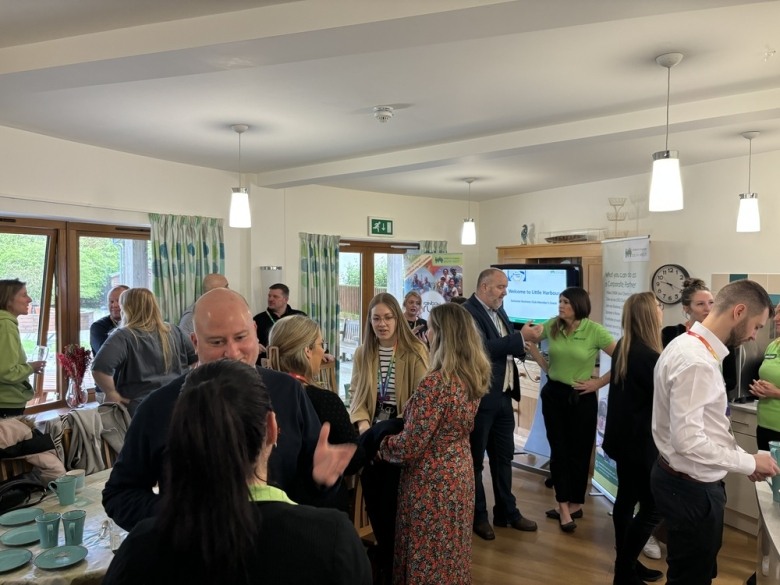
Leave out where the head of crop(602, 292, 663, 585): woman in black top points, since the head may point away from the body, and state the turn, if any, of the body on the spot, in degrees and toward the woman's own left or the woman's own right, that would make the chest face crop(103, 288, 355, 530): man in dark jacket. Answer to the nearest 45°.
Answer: approximately 180°

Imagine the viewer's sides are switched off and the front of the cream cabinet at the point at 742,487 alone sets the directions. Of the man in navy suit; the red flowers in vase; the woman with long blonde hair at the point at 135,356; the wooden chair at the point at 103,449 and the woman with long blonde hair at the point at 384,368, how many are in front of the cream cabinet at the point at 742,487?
5

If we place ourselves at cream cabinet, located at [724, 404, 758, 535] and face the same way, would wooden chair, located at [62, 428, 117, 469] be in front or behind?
in front

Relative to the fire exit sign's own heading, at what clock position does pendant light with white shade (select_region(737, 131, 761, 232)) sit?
The pendant light with white shade is roughly at 12 o'clock from the fire exit sign.

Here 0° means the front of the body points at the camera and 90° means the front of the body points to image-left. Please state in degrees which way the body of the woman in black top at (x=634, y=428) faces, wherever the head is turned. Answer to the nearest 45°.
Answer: approximately 225°

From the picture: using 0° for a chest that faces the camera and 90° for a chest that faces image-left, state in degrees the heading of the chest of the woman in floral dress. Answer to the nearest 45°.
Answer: approximately 135°

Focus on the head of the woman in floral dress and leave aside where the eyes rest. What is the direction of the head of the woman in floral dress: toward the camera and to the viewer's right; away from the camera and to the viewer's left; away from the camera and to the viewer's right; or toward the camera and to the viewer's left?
away from the camera and to the viewer's left

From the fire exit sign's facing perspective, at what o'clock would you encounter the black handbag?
The black handbag is roughly at 2 o'clock from the fire exit sign.

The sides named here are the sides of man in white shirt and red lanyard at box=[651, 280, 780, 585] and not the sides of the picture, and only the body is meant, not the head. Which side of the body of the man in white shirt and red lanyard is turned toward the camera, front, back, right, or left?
right

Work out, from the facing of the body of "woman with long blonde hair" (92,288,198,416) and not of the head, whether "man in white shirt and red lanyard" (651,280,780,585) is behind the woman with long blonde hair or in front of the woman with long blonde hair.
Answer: behind

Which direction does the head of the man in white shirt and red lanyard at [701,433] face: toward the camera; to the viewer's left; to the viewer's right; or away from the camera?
to the viewer's right

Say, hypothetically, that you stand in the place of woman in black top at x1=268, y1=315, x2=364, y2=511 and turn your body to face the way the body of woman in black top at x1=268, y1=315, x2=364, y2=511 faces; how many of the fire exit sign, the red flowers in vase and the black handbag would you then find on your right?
0

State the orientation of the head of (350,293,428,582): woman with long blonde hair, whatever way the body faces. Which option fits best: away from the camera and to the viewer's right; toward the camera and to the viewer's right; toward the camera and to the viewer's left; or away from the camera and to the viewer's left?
toward the camera and to the viewer's right

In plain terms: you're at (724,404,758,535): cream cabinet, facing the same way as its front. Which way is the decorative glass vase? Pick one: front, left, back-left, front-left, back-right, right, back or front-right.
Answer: front

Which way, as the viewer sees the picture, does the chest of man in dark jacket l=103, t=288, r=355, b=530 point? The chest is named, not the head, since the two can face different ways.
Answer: toward the camera

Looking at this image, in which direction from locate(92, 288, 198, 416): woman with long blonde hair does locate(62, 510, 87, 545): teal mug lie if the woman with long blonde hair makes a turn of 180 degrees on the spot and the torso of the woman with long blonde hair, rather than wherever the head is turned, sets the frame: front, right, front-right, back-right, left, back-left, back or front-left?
front-right
